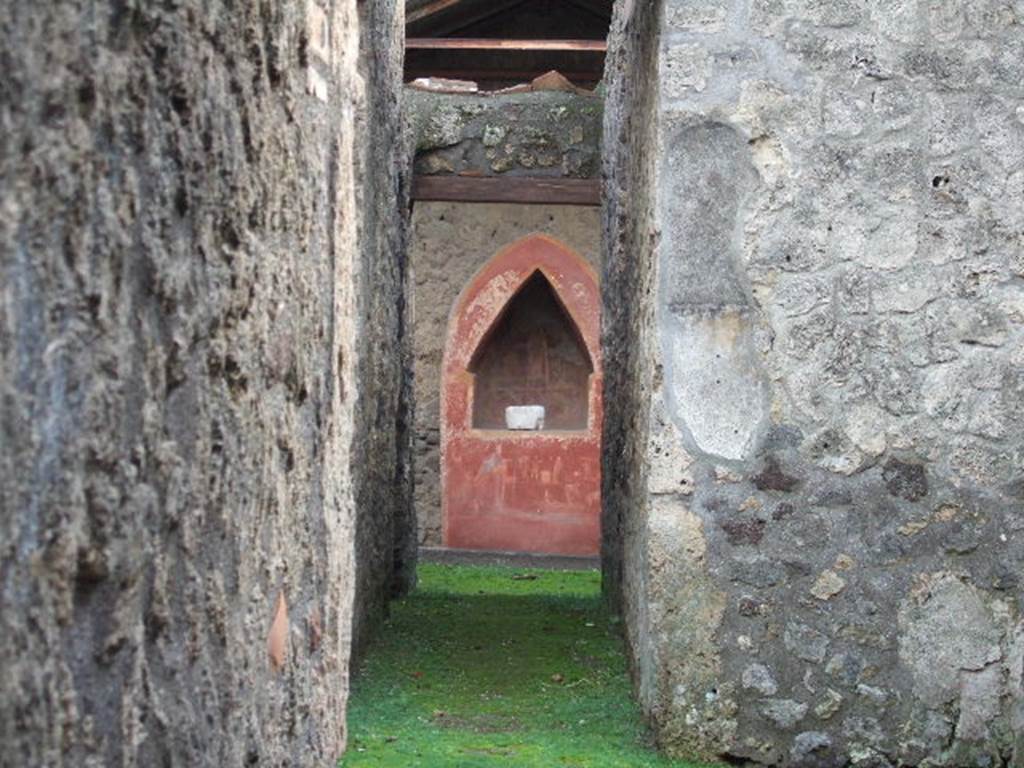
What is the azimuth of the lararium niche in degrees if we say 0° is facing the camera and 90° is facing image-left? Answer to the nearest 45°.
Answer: approximately 0°
